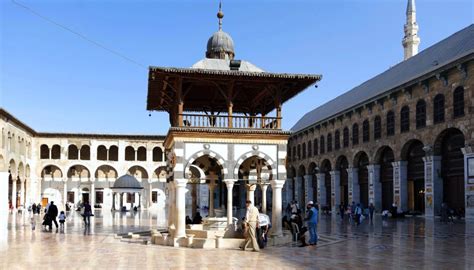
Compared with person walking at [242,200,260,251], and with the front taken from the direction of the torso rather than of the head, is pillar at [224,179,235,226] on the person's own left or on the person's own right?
on the person's own right

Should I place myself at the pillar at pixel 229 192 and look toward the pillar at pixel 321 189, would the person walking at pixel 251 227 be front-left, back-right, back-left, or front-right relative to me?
back-right

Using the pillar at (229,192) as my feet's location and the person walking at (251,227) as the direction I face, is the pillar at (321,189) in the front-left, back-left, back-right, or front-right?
back-left
